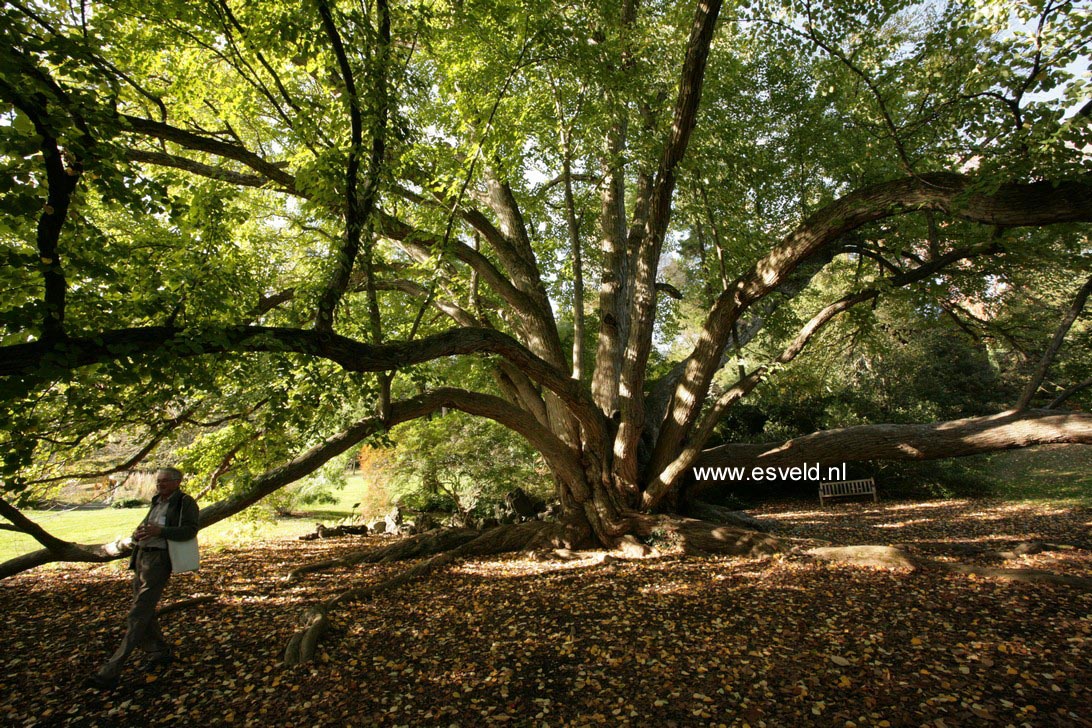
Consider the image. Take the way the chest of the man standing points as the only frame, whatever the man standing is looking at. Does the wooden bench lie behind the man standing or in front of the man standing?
behind
